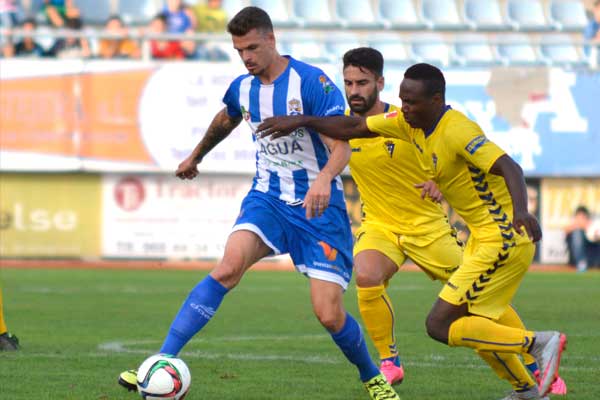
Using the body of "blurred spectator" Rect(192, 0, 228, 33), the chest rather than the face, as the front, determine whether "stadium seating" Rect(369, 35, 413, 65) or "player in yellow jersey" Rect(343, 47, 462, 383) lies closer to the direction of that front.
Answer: the player in yellow jersey

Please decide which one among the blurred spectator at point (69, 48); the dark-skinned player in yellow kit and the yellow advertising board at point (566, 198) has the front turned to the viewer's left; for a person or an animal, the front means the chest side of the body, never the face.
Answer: the dark-skinned player in yellow kit

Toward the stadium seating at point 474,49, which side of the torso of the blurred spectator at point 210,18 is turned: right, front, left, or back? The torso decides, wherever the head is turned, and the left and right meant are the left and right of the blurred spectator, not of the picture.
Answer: left

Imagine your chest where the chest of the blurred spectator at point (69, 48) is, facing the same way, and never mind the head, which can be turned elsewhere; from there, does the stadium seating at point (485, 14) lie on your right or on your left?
on your left

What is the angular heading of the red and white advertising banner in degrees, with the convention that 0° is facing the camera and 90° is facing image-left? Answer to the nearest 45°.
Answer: approximately 0°

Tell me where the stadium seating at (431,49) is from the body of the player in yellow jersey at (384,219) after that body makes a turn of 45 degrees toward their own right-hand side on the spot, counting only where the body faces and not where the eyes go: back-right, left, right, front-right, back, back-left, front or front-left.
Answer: right

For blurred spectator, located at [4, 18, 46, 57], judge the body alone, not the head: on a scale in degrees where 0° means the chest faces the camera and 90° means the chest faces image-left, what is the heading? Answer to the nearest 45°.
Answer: approximately 0°

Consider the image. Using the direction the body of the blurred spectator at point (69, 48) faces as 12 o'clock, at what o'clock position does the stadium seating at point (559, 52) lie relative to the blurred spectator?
The stadium seating is roughly at 9 o'clock from the blurred spectator.

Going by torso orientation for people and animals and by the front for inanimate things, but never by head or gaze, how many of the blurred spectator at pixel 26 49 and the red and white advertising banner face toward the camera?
2

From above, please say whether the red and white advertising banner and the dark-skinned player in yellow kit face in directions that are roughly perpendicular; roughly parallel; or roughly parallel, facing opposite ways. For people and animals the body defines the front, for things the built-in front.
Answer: roughly perpendicular
